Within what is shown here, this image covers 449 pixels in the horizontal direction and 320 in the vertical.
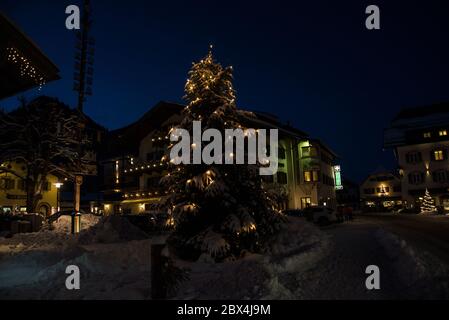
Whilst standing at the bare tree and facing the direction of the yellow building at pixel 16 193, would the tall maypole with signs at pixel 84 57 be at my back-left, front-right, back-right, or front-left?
back-right

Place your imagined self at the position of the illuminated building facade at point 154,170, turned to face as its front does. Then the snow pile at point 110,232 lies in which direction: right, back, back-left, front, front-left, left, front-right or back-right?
front

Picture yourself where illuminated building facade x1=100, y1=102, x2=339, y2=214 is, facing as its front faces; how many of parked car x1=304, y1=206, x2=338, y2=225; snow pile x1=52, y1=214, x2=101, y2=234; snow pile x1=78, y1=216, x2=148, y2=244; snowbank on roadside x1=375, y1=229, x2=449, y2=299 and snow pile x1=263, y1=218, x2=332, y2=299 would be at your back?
0

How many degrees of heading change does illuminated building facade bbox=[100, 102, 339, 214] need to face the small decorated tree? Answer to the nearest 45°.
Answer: approximately 90° to its left

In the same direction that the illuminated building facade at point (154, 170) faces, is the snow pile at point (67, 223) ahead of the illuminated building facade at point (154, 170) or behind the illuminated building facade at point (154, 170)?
ahead

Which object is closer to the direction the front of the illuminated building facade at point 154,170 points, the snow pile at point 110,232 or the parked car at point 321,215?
the snow pile

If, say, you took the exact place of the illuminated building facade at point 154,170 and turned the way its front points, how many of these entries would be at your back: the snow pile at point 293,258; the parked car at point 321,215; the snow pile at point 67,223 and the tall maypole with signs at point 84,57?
0

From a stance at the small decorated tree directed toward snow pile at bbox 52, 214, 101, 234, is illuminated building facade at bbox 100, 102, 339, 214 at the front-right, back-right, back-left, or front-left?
front-right

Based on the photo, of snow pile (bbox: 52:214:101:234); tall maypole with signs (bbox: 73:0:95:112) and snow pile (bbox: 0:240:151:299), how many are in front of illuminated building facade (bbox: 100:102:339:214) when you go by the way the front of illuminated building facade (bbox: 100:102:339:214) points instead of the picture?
3

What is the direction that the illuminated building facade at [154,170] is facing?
toward the camera

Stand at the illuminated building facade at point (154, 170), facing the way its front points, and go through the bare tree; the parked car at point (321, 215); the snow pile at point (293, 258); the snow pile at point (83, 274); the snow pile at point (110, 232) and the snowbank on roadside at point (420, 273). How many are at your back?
0

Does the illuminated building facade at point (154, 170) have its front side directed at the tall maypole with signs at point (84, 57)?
yes

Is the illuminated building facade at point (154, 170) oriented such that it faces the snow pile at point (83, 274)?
yes

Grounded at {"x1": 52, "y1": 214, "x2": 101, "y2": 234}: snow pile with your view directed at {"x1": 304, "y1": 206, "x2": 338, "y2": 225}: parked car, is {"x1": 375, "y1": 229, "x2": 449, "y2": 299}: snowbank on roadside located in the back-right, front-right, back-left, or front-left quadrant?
front-right

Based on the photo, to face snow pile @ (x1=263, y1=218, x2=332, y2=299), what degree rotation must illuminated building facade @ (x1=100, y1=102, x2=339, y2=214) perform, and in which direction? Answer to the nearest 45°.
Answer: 0° — it already faces it

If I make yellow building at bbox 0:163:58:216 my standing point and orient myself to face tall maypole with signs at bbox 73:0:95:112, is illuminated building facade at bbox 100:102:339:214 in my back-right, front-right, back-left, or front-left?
front-left

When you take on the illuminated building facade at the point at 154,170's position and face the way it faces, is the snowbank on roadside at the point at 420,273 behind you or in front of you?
in front
